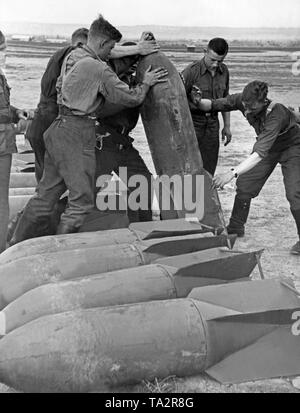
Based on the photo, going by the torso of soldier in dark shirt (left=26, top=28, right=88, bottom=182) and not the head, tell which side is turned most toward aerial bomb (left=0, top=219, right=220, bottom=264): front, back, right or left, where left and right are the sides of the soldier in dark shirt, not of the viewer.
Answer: right

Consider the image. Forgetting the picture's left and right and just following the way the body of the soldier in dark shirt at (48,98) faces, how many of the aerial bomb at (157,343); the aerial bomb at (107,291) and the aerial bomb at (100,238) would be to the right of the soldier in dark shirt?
3

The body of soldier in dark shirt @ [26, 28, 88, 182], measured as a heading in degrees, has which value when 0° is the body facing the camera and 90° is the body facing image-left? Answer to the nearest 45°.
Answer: approximately 270°

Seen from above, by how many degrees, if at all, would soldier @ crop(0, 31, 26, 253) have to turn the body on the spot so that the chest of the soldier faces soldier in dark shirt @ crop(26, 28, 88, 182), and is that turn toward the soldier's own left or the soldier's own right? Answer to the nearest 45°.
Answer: approximately 45° to the soldier's own left

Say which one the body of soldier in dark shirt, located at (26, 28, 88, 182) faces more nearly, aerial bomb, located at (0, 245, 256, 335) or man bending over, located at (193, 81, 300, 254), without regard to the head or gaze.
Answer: the man bending over

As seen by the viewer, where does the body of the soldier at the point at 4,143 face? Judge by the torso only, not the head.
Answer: to the viewer's right

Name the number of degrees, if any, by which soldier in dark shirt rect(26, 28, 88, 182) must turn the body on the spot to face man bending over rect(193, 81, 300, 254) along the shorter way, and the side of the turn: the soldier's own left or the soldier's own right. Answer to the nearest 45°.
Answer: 0° — they already face them

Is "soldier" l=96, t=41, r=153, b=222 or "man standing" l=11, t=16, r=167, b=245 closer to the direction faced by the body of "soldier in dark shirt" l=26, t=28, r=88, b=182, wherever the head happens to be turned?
the soldier

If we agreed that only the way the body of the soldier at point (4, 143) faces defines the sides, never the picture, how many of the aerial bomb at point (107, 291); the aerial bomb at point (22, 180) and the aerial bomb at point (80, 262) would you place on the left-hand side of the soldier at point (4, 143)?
1

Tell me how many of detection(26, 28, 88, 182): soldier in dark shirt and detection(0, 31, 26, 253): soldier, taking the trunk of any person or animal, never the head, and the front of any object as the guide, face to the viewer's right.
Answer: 2

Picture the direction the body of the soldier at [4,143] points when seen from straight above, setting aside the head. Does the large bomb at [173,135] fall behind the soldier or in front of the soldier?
in front

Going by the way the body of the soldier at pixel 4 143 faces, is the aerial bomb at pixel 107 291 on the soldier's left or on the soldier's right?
on the soldier's right

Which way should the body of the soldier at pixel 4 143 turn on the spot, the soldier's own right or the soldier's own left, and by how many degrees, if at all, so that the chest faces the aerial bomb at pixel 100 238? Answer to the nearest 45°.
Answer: approximately 45° to the soldier's own right

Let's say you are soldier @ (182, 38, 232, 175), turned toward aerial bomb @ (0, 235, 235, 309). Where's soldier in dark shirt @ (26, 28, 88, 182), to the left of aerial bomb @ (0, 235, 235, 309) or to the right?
right

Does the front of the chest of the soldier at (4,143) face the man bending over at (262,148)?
yes

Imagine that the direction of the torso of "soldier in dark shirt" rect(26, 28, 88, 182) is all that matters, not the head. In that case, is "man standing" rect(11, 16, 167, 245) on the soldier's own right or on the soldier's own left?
on the soldier's own right
